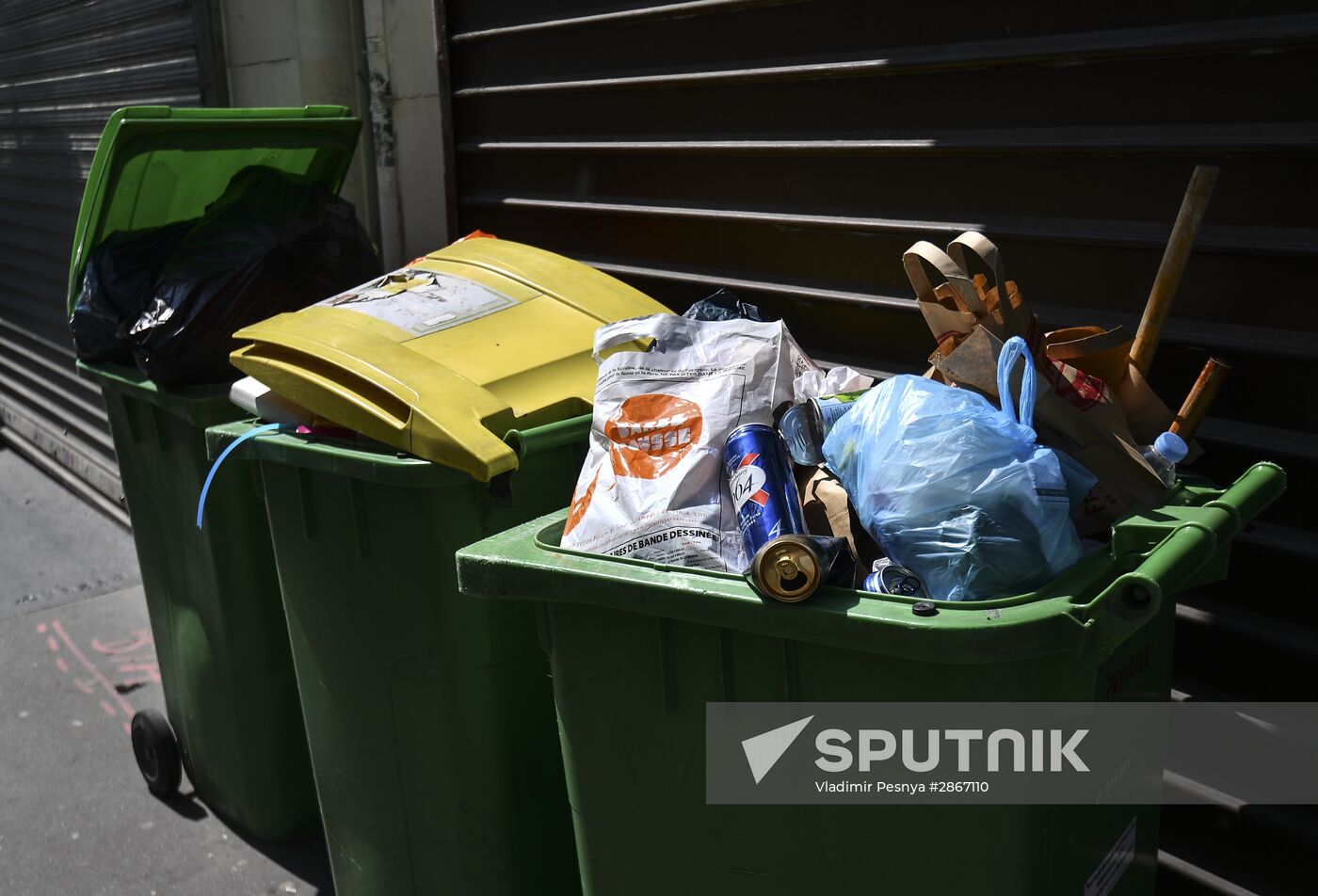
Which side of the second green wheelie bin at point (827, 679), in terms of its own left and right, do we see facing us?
left

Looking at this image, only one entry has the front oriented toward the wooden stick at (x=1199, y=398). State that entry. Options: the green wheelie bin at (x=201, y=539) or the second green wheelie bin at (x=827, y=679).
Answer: the green wheelie bin

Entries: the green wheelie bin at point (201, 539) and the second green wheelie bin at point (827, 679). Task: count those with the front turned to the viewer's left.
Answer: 1

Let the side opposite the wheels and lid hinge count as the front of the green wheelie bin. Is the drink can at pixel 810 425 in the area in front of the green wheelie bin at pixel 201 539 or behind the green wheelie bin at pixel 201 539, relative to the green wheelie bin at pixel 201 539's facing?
in front

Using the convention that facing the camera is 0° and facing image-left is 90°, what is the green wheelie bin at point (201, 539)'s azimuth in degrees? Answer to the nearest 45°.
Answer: approximately 315°

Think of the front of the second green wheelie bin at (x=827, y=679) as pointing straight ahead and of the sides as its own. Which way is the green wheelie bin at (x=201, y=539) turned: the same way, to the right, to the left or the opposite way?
the opposite way

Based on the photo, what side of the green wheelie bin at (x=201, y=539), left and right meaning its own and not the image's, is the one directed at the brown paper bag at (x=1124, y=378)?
front

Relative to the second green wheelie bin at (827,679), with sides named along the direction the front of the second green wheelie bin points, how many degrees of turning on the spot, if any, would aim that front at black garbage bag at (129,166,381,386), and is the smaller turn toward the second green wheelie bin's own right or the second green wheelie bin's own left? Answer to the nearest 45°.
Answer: approximately 45° to the second green wheelie bin's own right

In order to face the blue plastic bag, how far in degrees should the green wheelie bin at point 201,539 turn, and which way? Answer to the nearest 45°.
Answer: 0° — it already faces it

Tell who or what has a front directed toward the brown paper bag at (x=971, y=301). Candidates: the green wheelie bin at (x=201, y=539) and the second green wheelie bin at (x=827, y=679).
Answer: the green wheelie bin

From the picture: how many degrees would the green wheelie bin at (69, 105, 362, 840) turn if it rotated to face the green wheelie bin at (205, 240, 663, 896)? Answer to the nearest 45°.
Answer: approximately 45° to its right

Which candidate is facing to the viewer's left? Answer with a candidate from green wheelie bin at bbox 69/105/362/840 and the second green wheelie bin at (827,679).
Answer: the second green wheelie bin
